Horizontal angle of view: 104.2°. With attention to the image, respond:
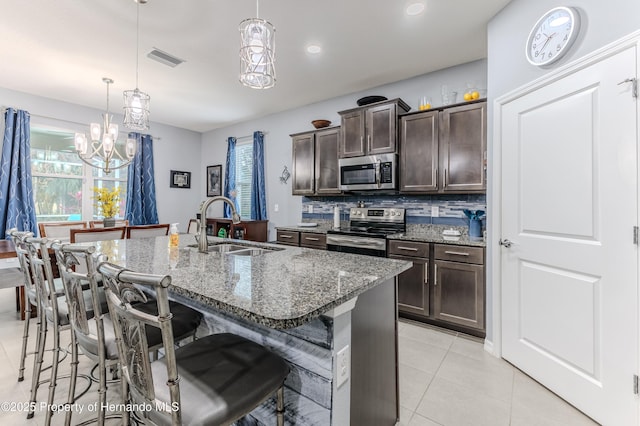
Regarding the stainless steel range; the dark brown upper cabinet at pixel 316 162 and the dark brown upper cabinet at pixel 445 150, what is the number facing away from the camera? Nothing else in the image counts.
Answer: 0

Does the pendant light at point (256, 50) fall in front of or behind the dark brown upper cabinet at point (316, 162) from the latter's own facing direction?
in front

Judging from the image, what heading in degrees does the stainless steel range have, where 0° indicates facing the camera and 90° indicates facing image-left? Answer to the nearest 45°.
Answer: approximately 45°

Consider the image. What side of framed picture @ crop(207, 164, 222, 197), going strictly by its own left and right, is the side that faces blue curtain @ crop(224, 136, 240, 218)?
left

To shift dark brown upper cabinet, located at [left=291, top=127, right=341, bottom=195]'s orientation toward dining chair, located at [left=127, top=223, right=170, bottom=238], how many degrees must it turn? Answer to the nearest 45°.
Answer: approximately 45° to its right

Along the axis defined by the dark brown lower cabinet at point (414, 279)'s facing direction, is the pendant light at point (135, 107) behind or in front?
in front

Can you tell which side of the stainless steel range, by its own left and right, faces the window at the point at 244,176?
right

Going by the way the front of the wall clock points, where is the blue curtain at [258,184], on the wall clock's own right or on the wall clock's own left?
on the wall clock's own right

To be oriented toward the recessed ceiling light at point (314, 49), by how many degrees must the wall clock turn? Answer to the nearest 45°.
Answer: approximately 45° to its right

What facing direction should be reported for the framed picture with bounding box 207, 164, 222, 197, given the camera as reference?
facing the viewer and to the left of the viewer

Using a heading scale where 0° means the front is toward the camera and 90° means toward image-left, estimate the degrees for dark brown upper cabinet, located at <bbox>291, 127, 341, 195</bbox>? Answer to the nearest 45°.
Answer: approximately 45°

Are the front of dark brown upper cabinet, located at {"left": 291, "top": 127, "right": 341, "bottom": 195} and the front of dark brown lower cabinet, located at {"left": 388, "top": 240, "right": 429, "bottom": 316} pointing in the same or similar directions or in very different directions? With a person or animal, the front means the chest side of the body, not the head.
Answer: same or similar directions
